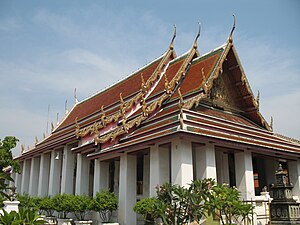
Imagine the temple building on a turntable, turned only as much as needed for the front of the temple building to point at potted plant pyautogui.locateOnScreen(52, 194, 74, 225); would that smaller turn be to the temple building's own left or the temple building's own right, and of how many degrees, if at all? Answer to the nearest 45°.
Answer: approximately 135° to the temple building's own right

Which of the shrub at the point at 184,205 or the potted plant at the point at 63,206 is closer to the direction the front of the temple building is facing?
the shrub

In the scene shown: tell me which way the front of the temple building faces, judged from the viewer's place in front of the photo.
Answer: facing the viewer and to the right of the viewer

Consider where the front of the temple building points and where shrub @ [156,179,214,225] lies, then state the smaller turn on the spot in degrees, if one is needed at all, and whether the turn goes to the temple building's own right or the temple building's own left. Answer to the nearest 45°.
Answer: approximately 45° to the temple building's own right

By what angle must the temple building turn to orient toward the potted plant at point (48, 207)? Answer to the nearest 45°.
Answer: approximately 135° to its right

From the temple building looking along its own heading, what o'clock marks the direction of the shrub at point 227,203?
The shrub is roughly at 1 o'clock from the temple building.

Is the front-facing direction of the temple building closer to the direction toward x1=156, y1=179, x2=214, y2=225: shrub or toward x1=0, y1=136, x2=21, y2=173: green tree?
the shrub
